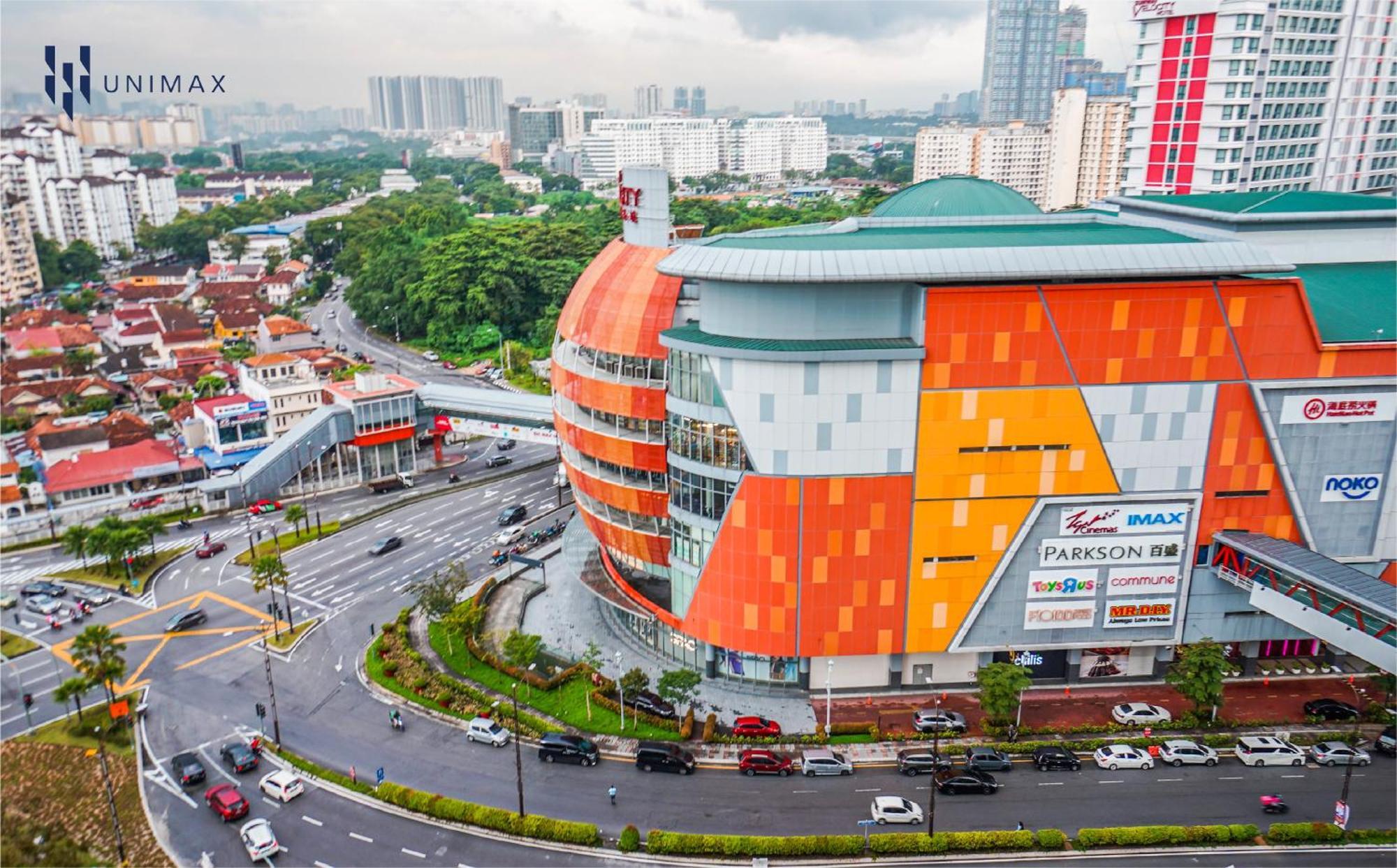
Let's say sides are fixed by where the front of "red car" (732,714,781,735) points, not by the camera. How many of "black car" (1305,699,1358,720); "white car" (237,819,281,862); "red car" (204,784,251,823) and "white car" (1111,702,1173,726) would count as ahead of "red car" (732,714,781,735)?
2

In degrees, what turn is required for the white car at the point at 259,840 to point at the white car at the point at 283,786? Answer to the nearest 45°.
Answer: approximately 45° to its right

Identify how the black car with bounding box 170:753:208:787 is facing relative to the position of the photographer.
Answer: facing away from the viewer and to the left of the viewer

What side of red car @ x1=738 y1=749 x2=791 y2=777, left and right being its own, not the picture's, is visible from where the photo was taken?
right

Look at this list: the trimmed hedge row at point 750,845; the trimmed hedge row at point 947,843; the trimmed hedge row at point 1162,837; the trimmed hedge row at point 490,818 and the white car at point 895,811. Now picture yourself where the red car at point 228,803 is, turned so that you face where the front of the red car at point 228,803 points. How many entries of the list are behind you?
5

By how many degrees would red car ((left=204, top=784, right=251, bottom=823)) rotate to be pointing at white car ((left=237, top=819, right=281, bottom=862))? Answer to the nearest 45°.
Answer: approximately 135° to its left

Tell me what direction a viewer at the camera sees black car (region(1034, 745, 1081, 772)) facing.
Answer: facing to the right of the viewer

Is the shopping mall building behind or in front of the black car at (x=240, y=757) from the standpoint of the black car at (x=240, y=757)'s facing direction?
behind

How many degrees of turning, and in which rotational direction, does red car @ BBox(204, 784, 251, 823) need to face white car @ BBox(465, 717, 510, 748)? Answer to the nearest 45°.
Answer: approximately 135° to its right

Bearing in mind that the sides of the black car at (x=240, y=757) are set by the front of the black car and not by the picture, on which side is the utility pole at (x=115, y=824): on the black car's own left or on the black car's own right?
on the black car's own left

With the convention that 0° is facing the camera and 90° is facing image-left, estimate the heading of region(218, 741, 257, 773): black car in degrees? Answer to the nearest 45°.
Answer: approximately 135°

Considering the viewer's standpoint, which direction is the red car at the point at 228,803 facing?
facing away from the viewer and to the left of the viewer

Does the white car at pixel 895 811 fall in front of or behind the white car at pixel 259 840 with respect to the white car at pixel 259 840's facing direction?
behind

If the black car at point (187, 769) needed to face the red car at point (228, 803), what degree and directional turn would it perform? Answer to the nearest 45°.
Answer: approximately 135° to its left

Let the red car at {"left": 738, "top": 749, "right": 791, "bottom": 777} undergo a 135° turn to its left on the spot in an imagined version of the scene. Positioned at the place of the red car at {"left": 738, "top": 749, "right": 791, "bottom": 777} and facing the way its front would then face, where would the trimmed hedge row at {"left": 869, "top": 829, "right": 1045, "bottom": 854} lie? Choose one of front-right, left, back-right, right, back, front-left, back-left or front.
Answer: back

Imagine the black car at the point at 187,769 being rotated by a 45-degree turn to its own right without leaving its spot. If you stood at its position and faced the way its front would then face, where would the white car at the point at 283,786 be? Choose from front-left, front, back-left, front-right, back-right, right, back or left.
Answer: back-right

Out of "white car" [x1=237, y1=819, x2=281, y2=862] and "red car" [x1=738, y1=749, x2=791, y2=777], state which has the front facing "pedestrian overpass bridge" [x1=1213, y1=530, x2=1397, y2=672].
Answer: the red car
